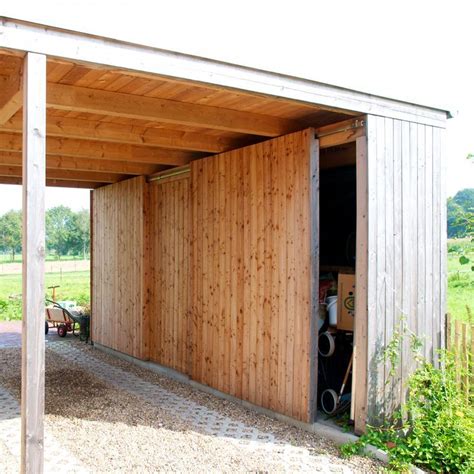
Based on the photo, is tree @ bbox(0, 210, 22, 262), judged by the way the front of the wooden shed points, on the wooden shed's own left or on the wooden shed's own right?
on the wooden shed's own right

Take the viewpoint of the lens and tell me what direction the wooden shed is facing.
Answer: facing the viewer and to the left of the viewer

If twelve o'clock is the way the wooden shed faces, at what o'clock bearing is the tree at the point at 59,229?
The tree is roughly at 4 o'clock from the wooden shed.

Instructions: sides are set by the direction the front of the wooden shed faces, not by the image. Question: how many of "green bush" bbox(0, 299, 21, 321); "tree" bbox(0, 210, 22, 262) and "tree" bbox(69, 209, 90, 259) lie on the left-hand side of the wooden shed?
0

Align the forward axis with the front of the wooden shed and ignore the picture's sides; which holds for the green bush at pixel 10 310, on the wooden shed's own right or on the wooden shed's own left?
on the wooden shed's own right

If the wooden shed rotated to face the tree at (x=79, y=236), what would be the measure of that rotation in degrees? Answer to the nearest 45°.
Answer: approximately 135° to its right
